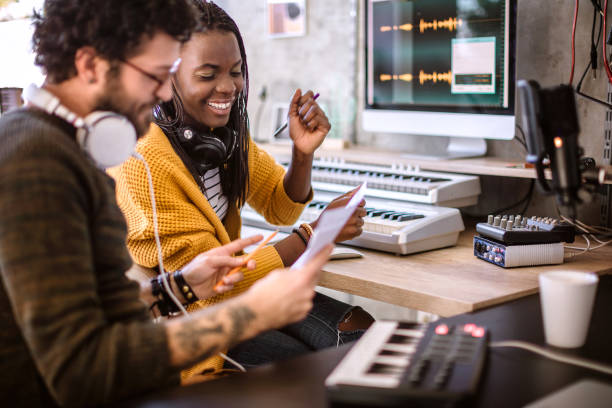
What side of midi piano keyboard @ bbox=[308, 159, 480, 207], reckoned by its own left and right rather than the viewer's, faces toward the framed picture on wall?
right

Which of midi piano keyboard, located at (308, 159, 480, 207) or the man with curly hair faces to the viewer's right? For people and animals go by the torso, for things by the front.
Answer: the man with curly hair

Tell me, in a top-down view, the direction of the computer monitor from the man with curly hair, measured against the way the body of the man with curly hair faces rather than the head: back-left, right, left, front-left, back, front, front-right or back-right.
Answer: front-left

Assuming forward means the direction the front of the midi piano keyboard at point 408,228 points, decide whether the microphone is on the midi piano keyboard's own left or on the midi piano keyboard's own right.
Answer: on the midi piano keyboard's own left

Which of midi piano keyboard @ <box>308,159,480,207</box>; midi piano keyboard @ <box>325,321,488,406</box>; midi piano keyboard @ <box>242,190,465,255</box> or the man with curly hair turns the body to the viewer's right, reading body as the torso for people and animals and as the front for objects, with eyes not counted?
the man with curly hair

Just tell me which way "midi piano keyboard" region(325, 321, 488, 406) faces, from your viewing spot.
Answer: facing to the left of the viewer

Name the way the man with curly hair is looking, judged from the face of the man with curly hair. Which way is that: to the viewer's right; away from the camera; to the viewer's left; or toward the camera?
to the viewer's right

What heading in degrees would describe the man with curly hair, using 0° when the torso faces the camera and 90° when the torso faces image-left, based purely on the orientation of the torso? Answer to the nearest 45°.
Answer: approximately 270°

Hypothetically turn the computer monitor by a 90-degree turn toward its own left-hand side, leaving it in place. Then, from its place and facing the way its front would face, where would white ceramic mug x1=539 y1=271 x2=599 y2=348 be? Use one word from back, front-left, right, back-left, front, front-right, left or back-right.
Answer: front-right

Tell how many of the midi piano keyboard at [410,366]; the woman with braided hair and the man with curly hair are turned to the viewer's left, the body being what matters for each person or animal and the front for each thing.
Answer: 1
